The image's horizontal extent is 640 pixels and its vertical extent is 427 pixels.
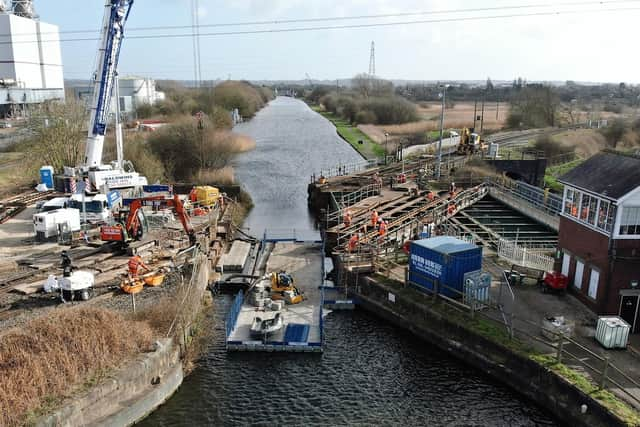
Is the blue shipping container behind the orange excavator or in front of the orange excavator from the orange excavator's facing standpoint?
in front

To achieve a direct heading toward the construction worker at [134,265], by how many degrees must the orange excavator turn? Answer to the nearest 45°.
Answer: approximately 90° to its right

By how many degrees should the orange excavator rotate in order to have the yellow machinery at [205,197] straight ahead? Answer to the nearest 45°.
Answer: approximately 45° to its left

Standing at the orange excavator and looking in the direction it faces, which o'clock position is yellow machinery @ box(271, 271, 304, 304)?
The yellow machinery is roughly at 1 o'clock from the orange excavator.

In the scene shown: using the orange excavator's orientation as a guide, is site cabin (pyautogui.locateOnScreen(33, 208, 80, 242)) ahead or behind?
behind

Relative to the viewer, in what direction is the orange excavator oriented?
to the viewer's right

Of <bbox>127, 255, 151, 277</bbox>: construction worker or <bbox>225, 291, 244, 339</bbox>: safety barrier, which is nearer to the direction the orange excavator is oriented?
the safety barrier

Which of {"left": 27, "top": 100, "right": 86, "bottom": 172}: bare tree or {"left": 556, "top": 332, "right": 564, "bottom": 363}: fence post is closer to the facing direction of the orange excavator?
the fence post

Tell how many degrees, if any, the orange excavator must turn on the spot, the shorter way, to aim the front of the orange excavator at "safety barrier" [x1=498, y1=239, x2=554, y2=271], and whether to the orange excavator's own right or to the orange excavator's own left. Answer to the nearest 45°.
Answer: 0° — it already faces it

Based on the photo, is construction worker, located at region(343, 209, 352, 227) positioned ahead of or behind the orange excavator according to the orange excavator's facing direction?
ahead

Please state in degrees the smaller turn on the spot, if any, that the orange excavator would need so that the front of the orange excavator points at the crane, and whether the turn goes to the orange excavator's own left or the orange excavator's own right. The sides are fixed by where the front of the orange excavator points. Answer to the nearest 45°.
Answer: approximately 90° to the orange excavator's own left
